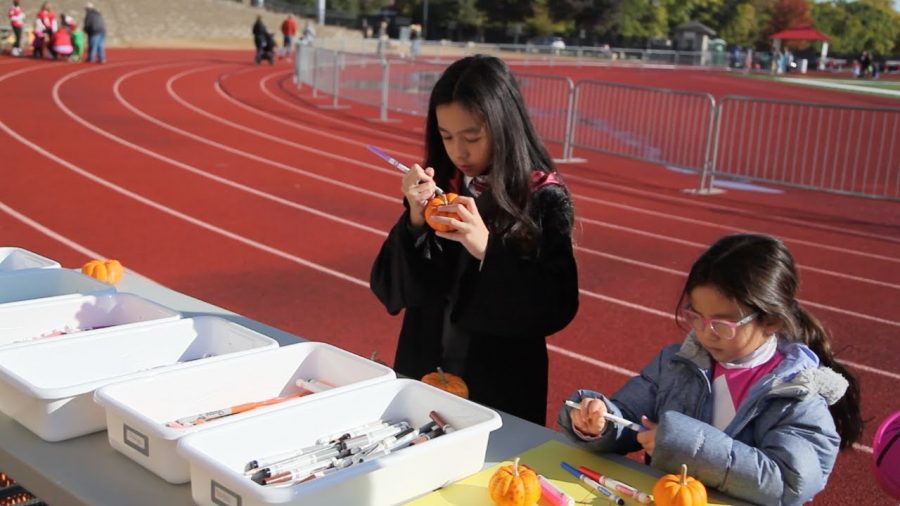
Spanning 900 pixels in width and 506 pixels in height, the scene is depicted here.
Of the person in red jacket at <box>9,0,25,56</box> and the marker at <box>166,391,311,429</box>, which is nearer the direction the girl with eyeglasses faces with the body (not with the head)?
the marker

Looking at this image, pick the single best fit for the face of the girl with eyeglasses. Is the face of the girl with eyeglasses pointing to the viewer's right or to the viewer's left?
to the viewer's left

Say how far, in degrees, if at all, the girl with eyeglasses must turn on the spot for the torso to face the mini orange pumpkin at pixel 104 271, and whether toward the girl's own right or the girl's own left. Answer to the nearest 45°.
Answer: approximately 45° to the girl's own right

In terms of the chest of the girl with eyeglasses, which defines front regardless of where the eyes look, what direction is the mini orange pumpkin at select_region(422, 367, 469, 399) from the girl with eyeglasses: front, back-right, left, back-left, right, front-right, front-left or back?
front-right

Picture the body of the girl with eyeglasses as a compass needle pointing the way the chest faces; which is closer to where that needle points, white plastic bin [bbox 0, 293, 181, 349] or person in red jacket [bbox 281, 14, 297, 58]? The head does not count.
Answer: the white plastic bin

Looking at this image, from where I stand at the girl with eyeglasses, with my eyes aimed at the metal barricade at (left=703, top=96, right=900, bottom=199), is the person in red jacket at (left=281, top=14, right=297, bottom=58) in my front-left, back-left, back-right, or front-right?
front-left

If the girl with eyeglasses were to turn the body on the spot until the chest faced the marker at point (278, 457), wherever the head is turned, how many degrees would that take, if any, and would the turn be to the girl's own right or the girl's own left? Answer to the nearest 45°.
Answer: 0° — they already face it

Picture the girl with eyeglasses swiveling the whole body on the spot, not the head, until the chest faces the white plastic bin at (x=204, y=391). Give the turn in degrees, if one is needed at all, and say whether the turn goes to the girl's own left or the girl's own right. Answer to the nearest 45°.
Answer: approximately 45° to the girl's own right

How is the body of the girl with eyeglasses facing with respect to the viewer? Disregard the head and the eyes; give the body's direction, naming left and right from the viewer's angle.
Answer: facing the viewer and to the left of the viewer

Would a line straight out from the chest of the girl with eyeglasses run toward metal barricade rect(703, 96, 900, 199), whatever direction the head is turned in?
no

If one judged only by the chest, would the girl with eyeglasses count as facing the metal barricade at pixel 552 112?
no

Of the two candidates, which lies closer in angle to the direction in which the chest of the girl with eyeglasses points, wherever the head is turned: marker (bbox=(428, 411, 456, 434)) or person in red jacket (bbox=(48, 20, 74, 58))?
the marker

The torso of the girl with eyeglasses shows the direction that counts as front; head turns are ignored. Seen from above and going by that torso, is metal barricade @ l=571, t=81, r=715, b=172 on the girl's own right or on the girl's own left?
on the girl's own right

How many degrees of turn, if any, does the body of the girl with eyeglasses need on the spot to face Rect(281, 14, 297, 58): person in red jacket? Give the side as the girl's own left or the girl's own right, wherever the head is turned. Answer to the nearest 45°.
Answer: approximately 90° to the girl's own right
